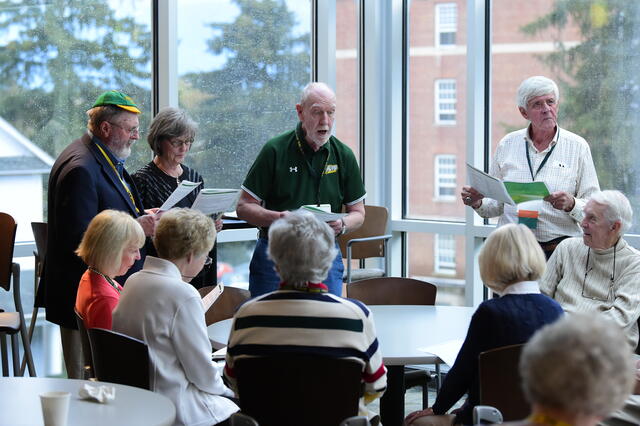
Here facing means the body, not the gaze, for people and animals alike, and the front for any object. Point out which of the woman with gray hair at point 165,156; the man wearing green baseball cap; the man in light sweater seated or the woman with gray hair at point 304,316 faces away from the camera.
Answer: the woman with gray hair at point 304,316

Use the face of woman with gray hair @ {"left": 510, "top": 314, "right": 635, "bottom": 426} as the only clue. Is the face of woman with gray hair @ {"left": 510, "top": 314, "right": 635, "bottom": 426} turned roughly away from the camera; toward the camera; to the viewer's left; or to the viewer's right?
away from the camera

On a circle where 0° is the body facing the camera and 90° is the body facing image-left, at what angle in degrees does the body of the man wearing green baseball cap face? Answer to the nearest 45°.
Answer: approximately 270°

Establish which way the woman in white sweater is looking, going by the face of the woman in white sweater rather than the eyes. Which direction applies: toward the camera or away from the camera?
away from the camera

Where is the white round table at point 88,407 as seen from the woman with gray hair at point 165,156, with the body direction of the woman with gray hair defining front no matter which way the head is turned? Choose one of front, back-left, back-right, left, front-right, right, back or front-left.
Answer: front-right

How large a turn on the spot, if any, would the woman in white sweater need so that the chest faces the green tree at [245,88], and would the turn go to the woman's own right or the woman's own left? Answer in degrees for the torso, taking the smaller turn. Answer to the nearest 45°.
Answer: approximately 45° to the woman's own left

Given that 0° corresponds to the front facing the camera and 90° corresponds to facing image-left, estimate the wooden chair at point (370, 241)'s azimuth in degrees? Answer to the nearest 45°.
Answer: approximately 45°

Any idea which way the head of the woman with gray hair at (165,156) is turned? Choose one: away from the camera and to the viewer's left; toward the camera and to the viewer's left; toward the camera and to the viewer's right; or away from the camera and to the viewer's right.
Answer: toward the camera and to the viewer's right

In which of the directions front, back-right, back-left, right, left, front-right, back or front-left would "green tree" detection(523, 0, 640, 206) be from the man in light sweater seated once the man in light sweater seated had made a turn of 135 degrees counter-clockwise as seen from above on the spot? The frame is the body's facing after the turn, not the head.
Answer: left

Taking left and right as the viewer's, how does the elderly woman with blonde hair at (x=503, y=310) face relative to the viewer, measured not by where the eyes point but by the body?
facing away from the viewer and to the left of the viewer

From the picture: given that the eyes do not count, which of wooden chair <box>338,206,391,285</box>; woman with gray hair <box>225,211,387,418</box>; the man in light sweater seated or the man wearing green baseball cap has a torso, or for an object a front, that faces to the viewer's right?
the man wearing green baseball cap

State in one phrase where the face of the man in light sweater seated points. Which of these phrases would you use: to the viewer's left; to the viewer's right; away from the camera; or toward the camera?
to the viewer's left

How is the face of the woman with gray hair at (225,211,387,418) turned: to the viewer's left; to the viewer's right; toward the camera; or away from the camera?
away from the camera
